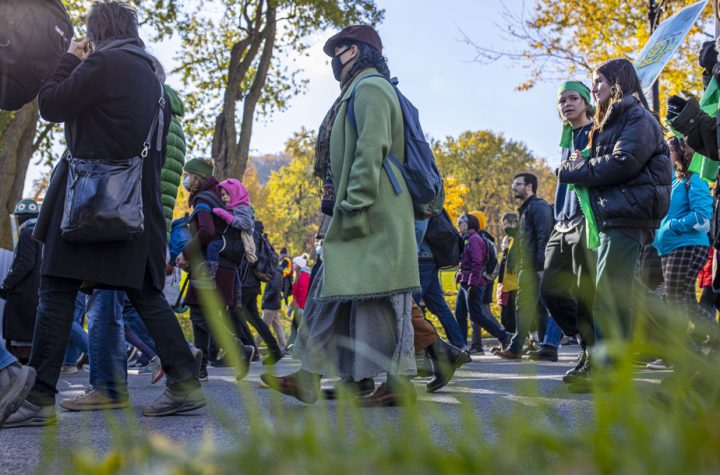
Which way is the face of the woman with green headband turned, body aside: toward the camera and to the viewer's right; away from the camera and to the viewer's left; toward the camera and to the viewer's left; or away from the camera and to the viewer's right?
toward the camera and to the viewer's left

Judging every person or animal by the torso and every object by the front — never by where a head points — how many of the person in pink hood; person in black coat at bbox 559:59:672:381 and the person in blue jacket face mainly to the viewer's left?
3

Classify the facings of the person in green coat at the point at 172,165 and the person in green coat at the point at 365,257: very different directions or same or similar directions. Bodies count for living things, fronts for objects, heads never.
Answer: same or similar directions

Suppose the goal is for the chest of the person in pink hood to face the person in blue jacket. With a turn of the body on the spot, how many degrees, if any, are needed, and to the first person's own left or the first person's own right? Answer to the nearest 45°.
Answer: approximately 135° to the first person's own left

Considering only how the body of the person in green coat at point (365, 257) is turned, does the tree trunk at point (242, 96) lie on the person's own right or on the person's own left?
on the person's own right

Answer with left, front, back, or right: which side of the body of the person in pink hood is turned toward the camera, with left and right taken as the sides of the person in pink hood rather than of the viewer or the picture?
left

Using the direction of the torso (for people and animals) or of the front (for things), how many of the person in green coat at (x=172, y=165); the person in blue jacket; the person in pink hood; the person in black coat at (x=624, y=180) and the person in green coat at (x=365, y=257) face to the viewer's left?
5

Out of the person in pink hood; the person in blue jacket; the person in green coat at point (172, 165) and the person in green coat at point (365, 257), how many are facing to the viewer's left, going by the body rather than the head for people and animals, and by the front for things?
4

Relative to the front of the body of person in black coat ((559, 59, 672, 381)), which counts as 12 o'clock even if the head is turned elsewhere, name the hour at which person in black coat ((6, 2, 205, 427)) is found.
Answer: person in black coat ((6, 2, 205, 427)) is roughly at 11 o'clock from person in black coat ((559, 59, 672, 381)).

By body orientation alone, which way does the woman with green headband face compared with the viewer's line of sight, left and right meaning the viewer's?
facing the viewer and to the left of the viewer

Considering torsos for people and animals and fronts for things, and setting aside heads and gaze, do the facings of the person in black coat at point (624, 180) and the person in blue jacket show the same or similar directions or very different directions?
same or similar directions

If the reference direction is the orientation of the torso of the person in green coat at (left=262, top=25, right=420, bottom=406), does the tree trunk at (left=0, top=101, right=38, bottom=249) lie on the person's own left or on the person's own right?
on the person's own right

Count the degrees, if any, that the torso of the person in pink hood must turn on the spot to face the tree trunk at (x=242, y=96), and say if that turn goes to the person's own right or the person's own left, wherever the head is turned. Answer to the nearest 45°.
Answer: approximately 90° to the person's own right

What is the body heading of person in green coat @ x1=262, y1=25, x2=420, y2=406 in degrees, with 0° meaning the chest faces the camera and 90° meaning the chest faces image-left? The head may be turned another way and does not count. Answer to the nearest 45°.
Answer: approximately 90°

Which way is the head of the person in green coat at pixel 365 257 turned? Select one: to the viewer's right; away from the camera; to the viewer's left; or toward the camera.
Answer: to the viewer's left

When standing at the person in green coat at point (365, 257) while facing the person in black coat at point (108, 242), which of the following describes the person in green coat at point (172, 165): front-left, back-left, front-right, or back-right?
front-right

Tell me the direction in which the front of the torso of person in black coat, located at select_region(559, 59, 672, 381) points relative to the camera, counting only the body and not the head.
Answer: to the viewer's left

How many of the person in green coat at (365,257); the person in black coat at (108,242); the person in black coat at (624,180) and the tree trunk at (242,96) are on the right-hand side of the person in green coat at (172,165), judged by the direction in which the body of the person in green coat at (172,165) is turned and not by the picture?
1

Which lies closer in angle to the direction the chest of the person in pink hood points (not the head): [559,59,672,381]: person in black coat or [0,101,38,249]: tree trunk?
the tree trunk
